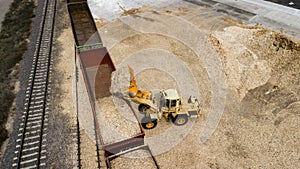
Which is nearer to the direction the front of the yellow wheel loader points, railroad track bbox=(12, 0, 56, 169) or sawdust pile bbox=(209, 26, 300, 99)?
the railroad track

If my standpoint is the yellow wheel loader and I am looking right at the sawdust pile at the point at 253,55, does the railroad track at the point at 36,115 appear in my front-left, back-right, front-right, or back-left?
back-left

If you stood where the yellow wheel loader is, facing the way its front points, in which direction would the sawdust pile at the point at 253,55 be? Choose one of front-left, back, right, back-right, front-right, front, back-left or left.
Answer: back-right

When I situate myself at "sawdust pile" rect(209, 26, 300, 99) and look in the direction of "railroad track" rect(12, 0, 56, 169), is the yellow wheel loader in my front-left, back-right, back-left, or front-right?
front-left

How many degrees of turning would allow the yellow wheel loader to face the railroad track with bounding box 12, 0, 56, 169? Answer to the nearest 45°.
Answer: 0° — it already faces it

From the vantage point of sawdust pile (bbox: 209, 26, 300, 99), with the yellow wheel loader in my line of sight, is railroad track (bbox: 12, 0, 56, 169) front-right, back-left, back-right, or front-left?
front-right

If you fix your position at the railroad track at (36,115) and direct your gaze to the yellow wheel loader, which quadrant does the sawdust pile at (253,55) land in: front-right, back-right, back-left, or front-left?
front-left

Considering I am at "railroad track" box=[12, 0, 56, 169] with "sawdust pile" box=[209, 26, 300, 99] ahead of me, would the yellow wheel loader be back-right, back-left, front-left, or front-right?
front-right

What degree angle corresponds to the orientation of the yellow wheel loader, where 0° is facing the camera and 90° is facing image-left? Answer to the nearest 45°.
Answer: approximately 90°
